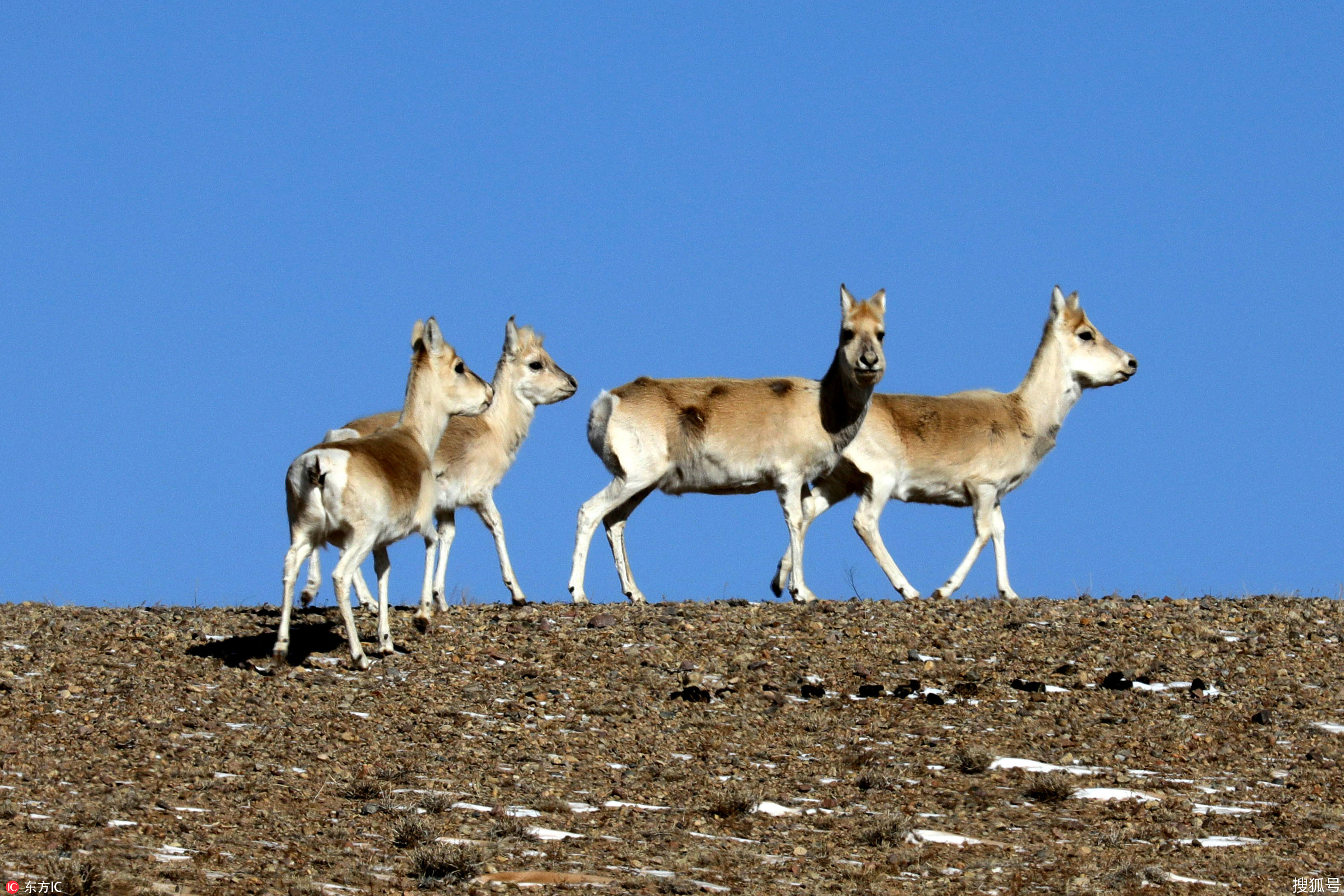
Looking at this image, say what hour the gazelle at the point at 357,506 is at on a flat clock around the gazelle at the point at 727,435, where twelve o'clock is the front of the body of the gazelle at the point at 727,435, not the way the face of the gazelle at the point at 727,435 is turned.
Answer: the gazelle at the point at 357,506 is roughly at 4 o'clock from the gazelle at the point at 727,435.

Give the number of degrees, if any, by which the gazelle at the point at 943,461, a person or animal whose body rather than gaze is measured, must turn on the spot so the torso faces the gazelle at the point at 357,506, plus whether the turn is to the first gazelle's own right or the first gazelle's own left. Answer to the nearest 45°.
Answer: approximately 135° to the first gazelle's own right

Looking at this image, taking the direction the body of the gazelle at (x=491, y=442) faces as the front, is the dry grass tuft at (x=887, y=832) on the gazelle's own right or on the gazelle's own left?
on the gazelle's own right

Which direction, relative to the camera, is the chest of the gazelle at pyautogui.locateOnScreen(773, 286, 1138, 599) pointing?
to the viewer's right

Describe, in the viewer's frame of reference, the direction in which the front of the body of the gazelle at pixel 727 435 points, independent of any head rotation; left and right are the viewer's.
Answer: facing to the right of the viewer

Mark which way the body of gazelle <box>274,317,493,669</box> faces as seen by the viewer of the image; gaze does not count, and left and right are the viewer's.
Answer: facing away from the viewer and to the right of the viewer

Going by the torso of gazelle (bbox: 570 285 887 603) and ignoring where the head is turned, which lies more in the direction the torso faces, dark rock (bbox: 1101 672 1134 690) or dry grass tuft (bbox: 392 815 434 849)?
the dark rock

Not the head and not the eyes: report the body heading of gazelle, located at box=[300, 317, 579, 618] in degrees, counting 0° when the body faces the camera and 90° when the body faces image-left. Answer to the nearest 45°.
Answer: approximately 270°

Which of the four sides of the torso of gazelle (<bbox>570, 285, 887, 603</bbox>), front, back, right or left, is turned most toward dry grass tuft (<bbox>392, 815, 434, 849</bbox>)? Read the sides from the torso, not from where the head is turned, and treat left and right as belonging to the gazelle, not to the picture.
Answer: right

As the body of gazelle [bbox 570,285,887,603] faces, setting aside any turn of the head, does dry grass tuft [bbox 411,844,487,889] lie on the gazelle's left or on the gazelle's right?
on the gazelle's right
